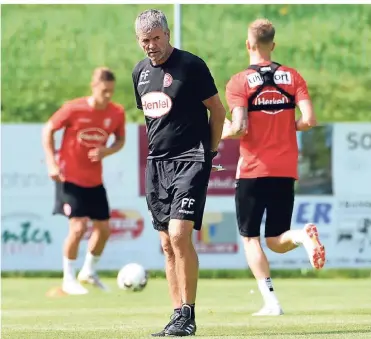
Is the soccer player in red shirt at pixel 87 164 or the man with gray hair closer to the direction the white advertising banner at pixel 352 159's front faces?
the man with gray hair

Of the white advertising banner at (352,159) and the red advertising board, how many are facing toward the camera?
2

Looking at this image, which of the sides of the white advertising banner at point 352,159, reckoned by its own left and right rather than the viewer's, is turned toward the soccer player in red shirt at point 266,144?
front

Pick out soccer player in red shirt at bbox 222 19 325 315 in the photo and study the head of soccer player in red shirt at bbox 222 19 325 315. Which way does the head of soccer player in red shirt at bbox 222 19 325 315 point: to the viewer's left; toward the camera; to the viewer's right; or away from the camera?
away from the camera

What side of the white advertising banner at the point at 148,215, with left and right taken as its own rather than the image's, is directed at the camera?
front

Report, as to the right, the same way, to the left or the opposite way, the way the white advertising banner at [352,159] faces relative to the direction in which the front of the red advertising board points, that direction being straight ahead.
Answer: the same way

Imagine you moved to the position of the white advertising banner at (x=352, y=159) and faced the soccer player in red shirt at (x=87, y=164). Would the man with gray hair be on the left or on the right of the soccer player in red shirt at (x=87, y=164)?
left

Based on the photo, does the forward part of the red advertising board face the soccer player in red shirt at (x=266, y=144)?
yes

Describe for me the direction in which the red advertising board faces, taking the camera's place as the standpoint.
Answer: facing the viewer

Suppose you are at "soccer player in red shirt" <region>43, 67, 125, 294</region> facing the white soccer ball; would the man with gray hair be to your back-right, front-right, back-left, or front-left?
front-right

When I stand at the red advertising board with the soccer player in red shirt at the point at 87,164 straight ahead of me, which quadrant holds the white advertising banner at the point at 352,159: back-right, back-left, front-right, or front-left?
back-left

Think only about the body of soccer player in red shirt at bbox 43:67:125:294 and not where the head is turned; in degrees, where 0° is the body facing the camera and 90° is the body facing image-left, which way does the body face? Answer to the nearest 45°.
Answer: approximately 315°

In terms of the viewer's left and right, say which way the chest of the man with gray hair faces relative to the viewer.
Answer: facing the viewer and to the left of the viewer

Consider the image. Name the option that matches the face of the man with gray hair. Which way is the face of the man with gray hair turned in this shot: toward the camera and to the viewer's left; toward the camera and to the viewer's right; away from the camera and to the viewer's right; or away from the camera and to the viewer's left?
toward the camera and to the viewer's left

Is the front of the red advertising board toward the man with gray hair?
yes

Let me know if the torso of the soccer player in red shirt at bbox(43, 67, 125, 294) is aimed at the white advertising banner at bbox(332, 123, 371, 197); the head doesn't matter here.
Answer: no
